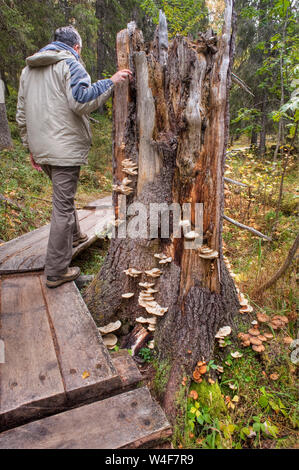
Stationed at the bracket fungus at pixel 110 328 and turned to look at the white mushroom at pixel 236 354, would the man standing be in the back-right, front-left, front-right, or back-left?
back-left

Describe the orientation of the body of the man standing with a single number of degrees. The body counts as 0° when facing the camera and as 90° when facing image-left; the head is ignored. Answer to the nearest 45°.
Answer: approximately 225°

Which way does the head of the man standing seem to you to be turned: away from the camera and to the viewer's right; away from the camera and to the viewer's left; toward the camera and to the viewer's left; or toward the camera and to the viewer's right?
away from the camera and to the viewer's right

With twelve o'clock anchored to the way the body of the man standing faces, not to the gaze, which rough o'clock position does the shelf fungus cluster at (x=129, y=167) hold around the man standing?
The shelf fungus cluster is roughly at 3 o'clock from the man standing.

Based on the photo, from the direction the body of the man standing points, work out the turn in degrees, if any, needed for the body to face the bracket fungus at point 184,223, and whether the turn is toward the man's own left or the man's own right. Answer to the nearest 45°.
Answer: approximately 90° to the man's own right

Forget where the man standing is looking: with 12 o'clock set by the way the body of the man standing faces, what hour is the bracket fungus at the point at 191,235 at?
The bracket fungus is roughly at 3 o'clock from the man standing.

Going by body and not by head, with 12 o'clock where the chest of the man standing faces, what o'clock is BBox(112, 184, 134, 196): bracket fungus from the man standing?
The bracket fungus is roughly at 3 o'clock from the man standing.
